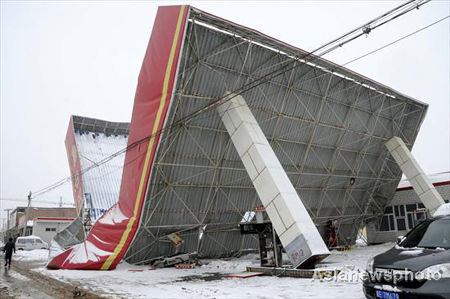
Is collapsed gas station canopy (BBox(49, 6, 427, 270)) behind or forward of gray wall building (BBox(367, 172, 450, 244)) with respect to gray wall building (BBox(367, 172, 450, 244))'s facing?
forward

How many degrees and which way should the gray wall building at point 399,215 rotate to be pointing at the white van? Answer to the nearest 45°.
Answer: approximately 45° to its right
